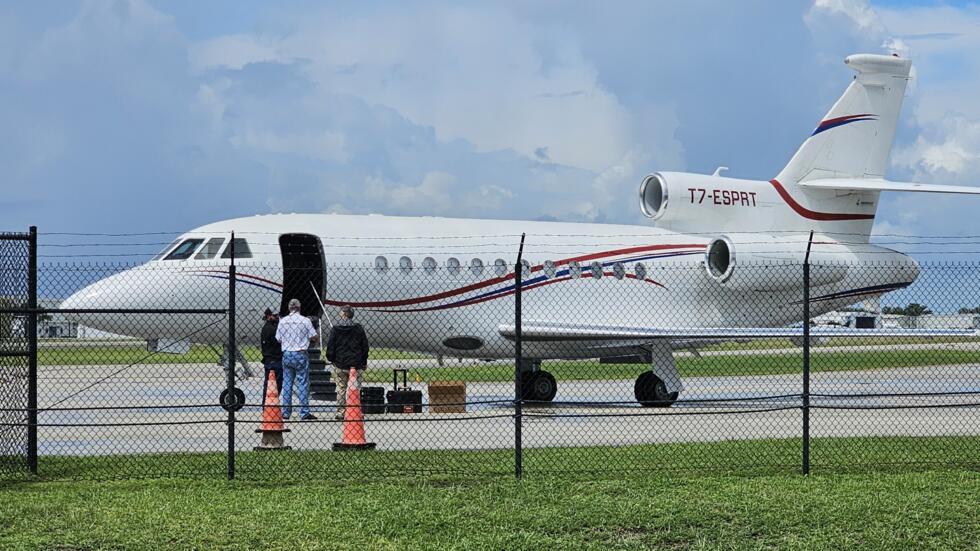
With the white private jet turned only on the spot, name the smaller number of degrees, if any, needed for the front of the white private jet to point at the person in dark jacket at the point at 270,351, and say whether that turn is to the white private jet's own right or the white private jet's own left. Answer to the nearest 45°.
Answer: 0° — it already faces them

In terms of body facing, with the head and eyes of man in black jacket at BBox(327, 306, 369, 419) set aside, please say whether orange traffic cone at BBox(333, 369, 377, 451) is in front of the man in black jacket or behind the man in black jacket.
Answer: behind

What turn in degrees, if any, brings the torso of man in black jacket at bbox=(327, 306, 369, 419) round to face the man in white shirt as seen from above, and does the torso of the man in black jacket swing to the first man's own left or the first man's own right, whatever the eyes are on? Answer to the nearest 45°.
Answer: approximately 45° to the first man's own left

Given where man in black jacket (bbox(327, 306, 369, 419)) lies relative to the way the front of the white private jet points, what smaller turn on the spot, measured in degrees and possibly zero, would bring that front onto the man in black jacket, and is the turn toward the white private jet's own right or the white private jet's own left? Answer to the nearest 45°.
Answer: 0° — it already faces them

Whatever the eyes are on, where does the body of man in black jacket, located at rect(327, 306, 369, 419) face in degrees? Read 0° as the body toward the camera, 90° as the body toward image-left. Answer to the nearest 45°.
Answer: approximately 180°

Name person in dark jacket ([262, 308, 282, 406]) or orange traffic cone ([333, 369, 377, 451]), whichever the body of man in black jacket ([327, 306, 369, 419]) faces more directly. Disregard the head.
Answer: the person in dark jacket

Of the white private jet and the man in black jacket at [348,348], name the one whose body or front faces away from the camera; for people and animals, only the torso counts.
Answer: the man in black jacket

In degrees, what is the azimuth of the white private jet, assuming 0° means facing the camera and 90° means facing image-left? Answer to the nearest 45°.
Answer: approximately 45°

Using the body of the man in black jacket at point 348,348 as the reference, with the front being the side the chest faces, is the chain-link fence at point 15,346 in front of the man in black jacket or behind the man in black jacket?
behind

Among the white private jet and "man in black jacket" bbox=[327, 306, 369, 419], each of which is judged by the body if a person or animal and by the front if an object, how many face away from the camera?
1
